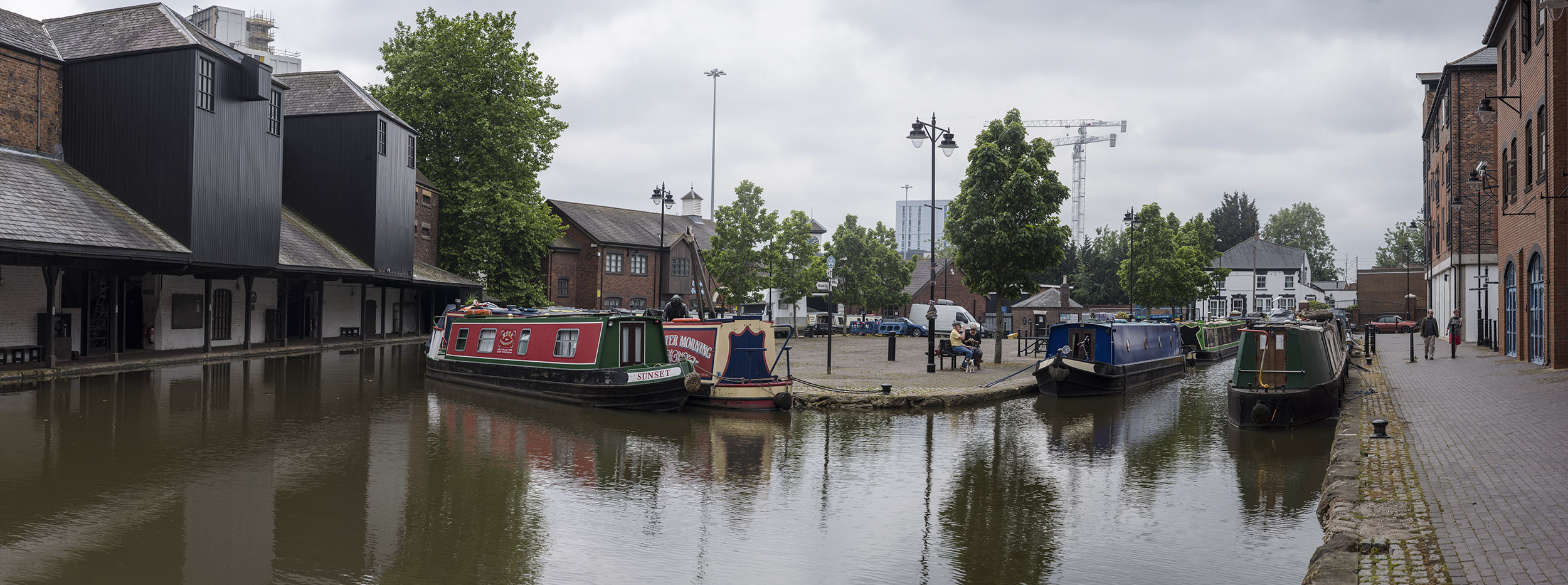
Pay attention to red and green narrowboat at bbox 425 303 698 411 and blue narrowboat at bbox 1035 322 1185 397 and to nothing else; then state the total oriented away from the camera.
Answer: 0

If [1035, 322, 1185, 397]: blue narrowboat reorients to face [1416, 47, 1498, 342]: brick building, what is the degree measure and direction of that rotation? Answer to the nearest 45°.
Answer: approximately 180°

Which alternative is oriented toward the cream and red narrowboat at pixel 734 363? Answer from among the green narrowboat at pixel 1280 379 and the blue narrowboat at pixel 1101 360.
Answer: the blue narrowboat

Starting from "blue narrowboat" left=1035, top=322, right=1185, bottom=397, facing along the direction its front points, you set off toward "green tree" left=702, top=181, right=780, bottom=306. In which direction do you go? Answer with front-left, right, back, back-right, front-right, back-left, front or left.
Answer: right

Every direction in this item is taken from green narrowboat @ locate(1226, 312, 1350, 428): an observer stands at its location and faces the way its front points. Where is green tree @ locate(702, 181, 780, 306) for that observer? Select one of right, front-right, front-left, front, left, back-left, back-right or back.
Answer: left

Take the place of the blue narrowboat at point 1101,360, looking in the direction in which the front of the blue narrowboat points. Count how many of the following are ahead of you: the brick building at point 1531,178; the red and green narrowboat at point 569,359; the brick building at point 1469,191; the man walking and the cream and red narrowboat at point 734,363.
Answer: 2

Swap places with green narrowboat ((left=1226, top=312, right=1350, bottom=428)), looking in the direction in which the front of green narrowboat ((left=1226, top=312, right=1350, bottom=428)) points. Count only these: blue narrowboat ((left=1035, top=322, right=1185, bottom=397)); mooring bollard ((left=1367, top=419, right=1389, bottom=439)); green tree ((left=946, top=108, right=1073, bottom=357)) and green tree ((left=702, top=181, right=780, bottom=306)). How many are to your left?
3

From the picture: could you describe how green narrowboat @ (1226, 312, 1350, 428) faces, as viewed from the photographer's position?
facing away from the viewer and to the right of the viewer

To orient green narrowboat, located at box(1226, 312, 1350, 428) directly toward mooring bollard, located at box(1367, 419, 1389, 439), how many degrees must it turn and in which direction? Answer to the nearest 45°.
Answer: approximately 135° to its right
